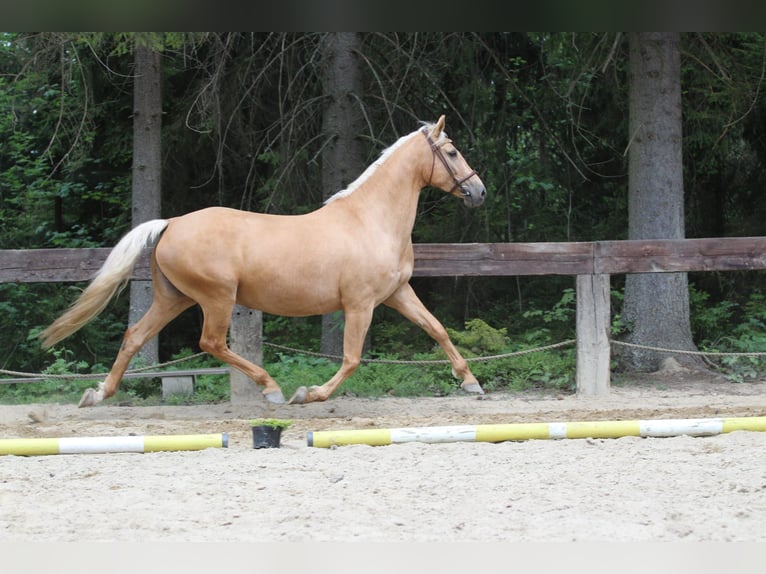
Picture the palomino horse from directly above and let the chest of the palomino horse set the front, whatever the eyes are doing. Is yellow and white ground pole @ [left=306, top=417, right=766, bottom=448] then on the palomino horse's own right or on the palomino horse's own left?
on the palomino horse's own right

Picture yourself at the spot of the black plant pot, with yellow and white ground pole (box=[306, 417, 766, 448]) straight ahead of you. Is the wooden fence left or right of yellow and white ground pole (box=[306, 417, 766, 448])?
left

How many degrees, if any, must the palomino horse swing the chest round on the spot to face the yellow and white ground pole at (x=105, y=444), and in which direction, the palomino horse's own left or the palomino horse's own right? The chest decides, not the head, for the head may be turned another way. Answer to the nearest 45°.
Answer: approximately 135° to the palomino horse's own right

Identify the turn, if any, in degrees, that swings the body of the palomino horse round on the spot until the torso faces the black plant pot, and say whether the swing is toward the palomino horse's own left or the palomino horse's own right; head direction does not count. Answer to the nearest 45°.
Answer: approximately 90° to the palomino horse's own right

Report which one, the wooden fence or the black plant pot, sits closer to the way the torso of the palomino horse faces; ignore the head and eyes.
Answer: the wooden fence

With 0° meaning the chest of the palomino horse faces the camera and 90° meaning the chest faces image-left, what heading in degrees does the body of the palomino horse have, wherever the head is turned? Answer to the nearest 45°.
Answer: approximately 270°
